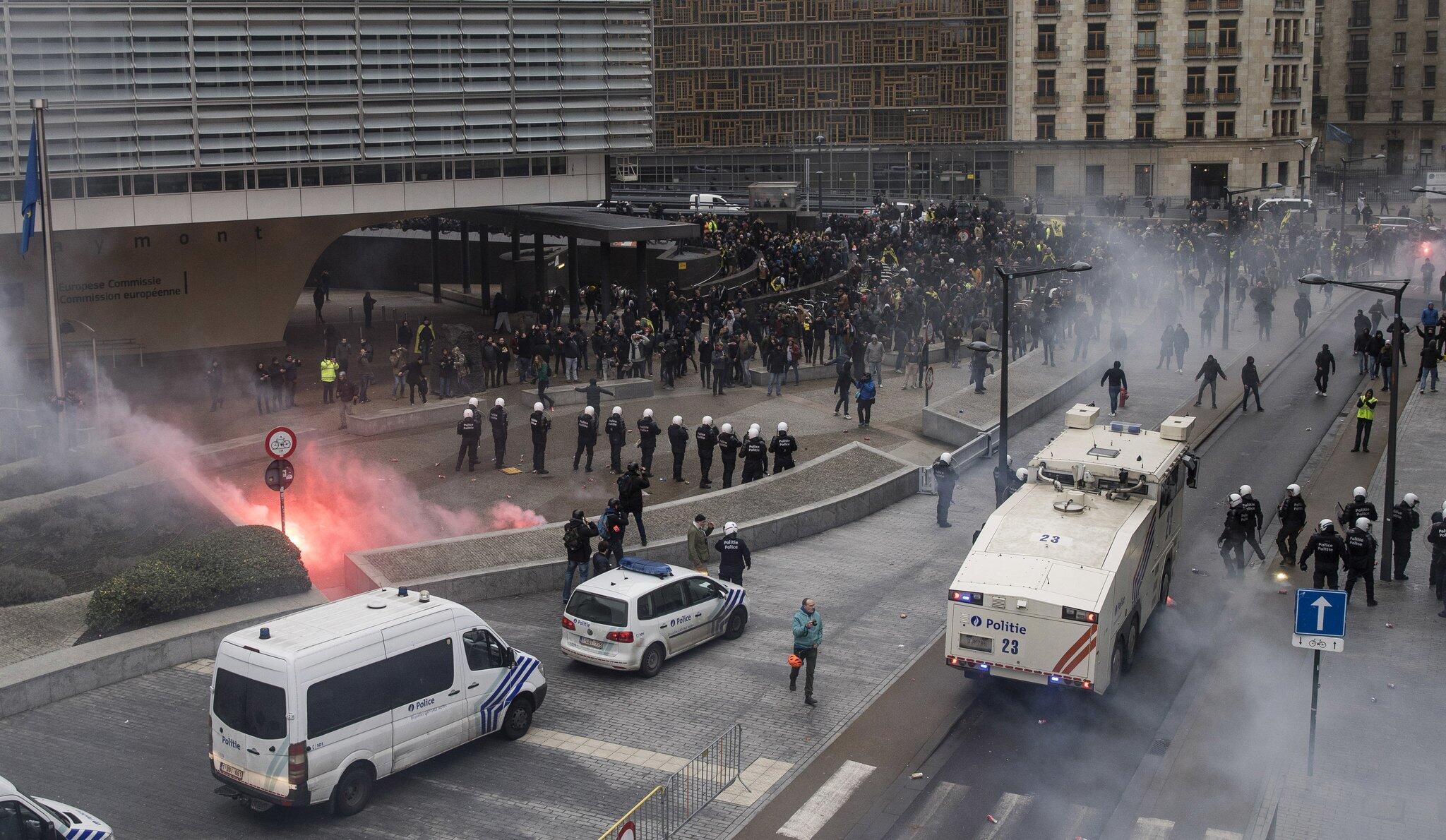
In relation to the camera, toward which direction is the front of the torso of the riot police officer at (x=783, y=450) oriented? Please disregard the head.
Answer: away from the camera

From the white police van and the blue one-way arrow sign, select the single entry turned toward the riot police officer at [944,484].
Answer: the white police van

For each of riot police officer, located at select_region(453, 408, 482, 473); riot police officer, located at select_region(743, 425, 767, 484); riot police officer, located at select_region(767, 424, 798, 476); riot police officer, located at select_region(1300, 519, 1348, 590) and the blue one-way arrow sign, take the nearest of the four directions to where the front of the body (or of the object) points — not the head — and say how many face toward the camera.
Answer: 1

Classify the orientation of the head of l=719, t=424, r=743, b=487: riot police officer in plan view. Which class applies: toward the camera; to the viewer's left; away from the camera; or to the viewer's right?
away from the camera

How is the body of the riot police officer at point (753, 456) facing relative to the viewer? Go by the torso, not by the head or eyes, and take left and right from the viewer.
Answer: facing away from the viewer

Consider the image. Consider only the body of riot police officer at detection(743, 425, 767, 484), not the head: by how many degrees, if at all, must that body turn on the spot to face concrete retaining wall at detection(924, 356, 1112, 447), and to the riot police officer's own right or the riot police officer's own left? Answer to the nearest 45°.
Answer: approximately 45° to the riot police officer's own right

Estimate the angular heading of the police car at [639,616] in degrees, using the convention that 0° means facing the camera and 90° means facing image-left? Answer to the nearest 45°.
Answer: approximately 225°

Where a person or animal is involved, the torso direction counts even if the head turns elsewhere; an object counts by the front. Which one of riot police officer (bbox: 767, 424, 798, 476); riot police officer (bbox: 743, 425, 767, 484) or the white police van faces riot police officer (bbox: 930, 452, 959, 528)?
the white police van

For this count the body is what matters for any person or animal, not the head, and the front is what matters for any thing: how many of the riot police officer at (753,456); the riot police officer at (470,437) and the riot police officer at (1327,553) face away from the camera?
3

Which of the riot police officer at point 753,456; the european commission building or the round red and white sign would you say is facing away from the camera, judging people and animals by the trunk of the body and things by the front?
the riot police officer

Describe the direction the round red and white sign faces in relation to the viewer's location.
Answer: facing the viewer

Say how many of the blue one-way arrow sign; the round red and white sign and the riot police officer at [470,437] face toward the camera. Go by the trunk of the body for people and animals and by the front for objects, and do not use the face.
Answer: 2

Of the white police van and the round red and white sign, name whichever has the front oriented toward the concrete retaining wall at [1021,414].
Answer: the white police van

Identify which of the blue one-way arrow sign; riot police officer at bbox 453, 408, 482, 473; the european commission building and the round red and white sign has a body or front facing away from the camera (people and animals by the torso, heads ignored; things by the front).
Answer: the riot police officer

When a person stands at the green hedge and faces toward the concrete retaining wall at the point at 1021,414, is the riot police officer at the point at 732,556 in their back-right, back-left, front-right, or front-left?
front-right

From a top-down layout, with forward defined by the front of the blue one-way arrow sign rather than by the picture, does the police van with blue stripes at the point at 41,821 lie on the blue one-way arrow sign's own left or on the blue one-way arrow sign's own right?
on the blue one-way arrow sign's own right

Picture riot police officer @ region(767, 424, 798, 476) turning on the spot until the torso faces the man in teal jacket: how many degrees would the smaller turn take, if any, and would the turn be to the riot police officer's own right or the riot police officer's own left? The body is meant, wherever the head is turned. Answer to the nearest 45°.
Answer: approximately 180°
